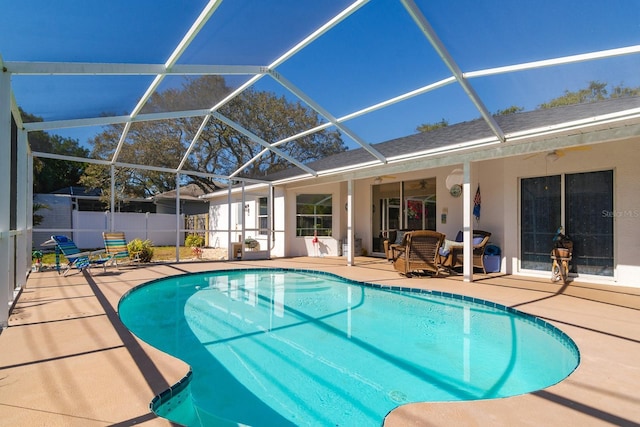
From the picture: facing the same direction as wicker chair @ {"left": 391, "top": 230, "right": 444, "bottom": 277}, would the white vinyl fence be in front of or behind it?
in front

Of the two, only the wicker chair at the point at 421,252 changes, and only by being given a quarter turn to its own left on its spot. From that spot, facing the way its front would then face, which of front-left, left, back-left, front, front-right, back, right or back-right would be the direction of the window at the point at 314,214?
right

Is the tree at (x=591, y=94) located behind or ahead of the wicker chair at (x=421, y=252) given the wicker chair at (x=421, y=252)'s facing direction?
ahead

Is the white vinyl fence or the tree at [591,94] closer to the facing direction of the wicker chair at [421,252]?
the white vinyl fence
